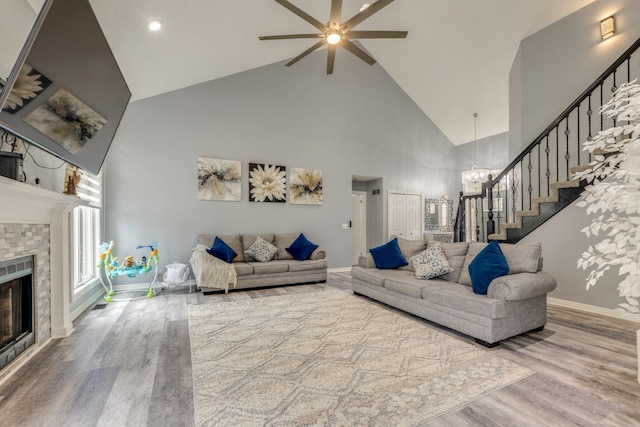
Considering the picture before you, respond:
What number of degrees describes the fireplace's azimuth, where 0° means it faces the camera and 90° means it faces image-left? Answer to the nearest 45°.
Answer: approximately 315°

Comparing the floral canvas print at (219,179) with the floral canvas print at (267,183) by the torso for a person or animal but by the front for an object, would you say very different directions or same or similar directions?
same or similar directions

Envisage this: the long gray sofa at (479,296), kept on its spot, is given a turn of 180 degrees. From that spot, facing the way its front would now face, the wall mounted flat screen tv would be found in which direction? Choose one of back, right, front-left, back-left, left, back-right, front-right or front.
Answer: back

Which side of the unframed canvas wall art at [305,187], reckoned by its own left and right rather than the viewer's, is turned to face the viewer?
front

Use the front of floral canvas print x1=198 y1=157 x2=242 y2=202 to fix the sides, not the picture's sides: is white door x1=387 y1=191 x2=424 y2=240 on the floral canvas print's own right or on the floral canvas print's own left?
on the floral canvas print's own left

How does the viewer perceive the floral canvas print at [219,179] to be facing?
facing the viewer

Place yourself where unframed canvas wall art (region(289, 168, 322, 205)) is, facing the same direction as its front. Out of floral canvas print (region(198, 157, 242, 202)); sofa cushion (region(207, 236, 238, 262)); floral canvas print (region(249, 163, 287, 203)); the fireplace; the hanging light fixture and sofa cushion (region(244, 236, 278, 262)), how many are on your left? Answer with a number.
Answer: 1

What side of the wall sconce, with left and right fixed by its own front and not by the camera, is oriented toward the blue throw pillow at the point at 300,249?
front

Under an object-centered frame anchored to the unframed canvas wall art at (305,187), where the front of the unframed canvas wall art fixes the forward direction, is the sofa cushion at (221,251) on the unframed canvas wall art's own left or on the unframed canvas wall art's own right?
on the unframed canvas wall art's own right

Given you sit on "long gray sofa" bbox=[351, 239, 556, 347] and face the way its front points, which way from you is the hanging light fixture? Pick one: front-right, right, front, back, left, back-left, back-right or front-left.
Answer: back-right

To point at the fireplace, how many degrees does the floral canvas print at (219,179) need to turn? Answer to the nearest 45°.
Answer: approximately 45° to its right

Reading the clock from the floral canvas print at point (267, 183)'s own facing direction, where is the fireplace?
The fireplace is roughly at 1 o'clock from the floral canvas print.

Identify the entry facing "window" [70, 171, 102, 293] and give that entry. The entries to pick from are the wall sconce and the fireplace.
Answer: the wall sconce

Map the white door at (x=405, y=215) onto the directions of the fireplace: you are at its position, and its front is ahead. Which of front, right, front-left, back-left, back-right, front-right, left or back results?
front-left

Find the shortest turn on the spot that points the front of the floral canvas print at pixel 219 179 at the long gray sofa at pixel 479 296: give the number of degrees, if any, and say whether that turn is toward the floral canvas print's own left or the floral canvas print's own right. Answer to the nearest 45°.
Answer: approximately 45° to the floral canvas print's own left
